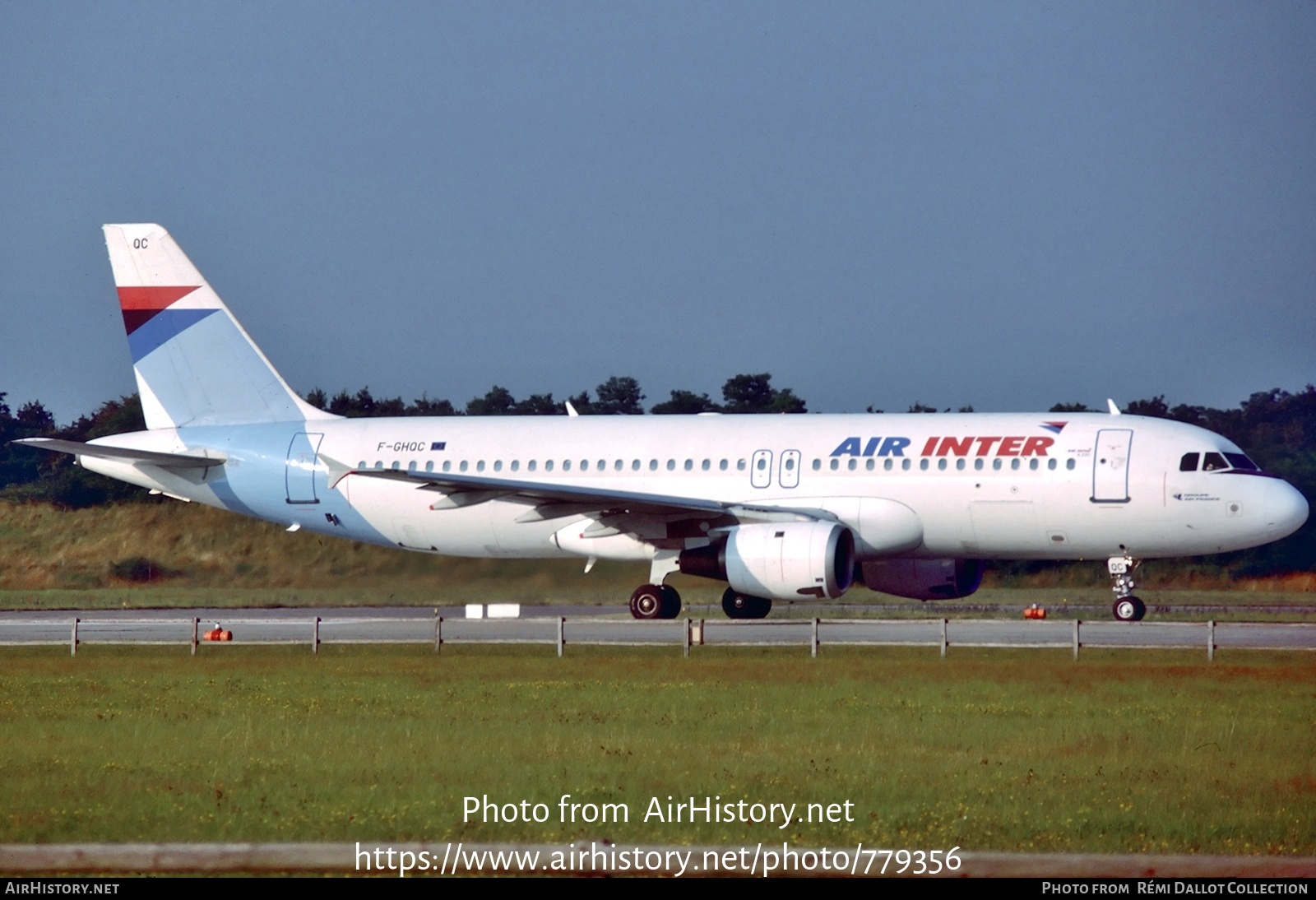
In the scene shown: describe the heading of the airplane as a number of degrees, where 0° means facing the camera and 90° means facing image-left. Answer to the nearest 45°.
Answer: approximately 270°

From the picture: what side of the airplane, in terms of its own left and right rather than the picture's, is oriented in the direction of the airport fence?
right
